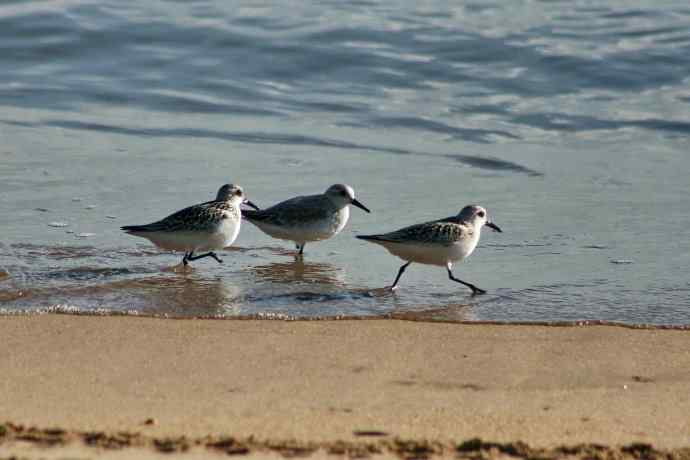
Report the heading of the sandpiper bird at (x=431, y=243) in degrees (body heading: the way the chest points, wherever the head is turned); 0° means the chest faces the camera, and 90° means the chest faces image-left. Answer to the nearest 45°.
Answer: approximately 270°

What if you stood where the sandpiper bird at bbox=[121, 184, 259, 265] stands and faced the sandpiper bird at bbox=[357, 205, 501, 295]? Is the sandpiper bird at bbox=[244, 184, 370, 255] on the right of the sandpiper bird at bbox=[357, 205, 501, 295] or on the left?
left

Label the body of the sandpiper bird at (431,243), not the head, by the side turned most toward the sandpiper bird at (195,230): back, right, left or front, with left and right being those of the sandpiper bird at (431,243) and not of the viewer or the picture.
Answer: back

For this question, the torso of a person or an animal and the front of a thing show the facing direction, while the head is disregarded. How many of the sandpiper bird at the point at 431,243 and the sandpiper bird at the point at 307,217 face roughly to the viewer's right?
2

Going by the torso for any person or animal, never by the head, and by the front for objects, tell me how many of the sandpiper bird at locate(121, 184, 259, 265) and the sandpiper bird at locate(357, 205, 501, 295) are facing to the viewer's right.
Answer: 2

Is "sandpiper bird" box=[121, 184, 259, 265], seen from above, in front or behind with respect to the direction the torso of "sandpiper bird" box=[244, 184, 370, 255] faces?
behind

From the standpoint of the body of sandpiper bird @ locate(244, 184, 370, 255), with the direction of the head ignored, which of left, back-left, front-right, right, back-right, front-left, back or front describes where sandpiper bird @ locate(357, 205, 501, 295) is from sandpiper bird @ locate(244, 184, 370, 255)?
front-right

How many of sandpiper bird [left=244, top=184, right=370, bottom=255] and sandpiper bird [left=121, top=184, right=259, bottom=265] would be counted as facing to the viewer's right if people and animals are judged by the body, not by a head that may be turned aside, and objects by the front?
2

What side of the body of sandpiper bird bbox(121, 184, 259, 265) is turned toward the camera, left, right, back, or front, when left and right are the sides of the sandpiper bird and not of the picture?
right

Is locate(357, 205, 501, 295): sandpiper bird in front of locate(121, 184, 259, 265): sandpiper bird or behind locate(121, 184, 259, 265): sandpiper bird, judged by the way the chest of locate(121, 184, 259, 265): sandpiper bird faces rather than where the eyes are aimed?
in front

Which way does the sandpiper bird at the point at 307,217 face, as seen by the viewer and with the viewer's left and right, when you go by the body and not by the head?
facing to the right of the viewer
